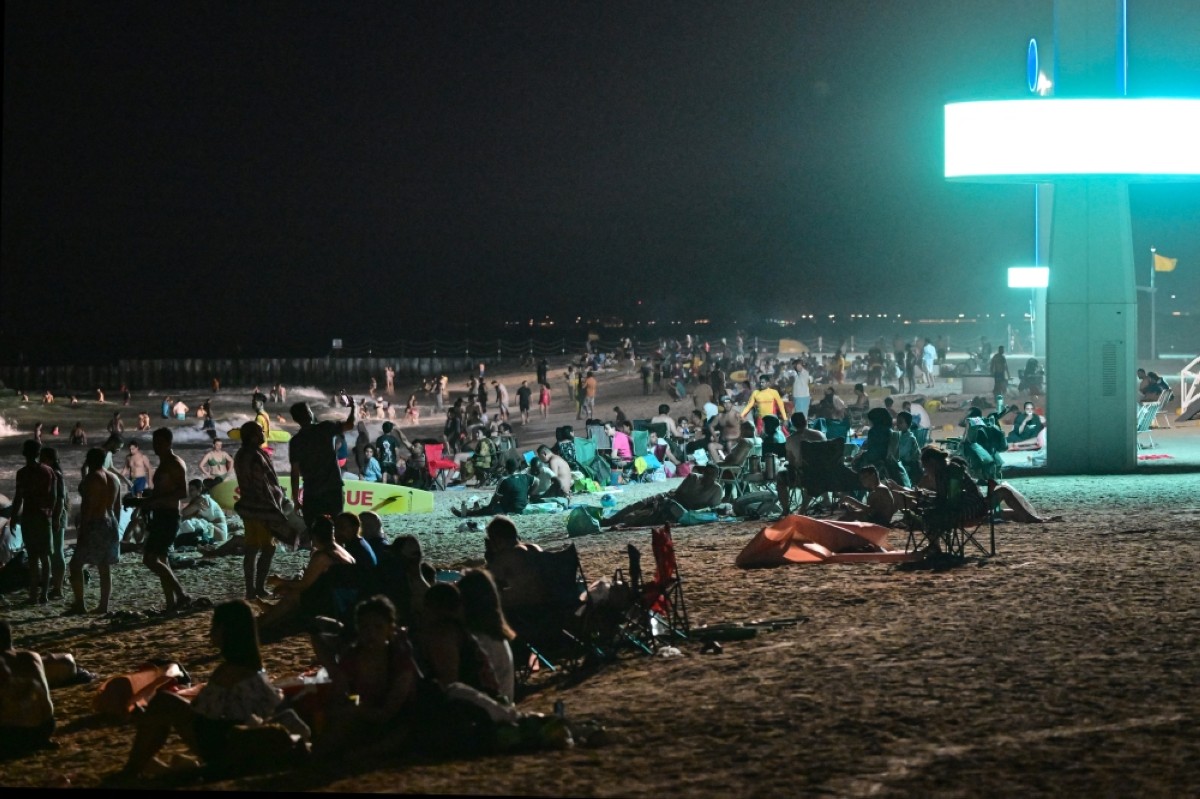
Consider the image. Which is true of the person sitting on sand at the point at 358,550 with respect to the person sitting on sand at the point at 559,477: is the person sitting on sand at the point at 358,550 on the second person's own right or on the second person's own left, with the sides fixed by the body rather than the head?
on the second person's own left

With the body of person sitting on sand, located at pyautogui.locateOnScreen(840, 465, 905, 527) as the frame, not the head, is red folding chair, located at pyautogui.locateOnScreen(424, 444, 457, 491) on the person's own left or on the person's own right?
on the person's own right

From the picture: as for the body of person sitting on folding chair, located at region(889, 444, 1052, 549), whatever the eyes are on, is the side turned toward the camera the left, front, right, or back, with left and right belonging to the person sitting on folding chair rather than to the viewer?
left

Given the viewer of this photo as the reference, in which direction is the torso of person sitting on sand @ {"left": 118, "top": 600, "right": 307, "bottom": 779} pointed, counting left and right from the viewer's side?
facing to the left of the viewer

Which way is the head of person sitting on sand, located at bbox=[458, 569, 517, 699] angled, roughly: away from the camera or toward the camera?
away from the camera

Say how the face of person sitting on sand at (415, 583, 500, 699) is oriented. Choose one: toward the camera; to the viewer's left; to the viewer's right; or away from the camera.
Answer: away from the camera

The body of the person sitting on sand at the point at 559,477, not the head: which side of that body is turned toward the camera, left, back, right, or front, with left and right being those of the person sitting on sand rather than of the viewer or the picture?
left
